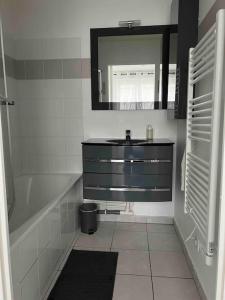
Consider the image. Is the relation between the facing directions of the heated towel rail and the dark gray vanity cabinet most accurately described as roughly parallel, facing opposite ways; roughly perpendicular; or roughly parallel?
roughly perpendicular

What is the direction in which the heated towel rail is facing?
to the viewer's left

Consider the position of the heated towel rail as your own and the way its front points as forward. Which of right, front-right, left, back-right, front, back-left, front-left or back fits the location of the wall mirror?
front-right

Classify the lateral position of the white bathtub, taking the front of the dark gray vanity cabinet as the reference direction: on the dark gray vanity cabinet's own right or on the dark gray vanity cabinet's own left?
on the dark gray vanity cabinet's own right
